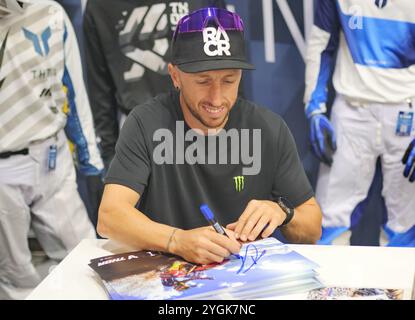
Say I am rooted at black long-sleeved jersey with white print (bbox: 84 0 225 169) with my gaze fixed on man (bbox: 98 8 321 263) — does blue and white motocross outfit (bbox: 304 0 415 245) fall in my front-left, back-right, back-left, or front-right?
front-left

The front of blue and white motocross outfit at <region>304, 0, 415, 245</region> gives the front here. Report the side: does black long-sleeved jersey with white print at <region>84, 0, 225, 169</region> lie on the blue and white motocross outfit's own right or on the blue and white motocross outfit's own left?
on the blue and white motocross outfit's own right

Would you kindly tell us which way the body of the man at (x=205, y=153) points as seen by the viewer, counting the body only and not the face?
toward the camera

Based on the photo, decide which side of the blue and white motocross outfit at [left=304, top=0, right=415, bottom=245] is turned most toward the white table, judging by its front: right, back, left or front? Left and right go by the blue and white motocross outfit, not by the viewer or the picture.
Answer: front

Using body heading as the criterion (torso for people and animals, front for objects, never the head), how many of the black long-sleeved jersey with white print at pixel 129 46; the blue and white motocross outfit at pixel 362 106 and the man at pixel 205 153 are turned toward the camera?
3
